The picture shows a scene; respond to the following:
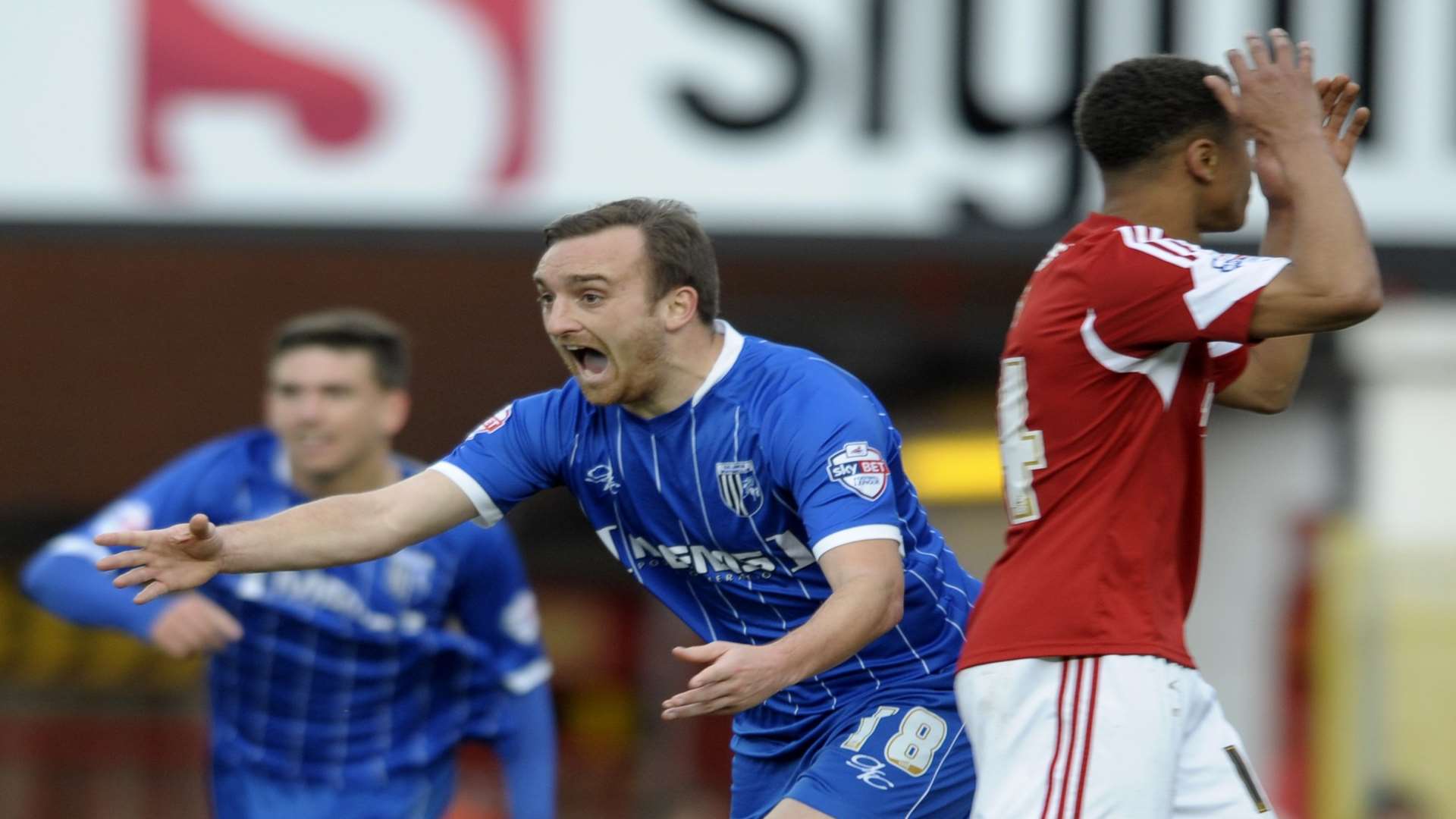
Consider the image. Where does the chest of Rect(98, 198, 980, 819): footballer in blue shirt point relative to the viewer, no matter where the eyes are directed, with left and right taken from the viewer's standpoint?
facing the viewer and to the left of the viewer

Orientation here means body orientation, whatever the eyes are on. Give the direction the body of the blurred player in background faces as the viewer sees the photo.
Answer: toward the camera

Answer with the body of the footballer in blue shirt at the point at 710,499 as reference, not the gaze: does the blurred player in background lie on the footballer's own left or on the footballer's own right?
on the footballer's own right

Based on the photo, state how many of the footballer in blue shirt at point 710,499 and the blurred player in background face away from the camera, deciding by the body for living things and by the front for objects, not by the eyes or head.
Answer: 0

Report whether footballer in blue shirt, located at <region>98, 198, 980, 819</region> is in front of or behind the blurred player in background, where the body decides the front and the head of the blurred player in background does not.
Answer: in front
